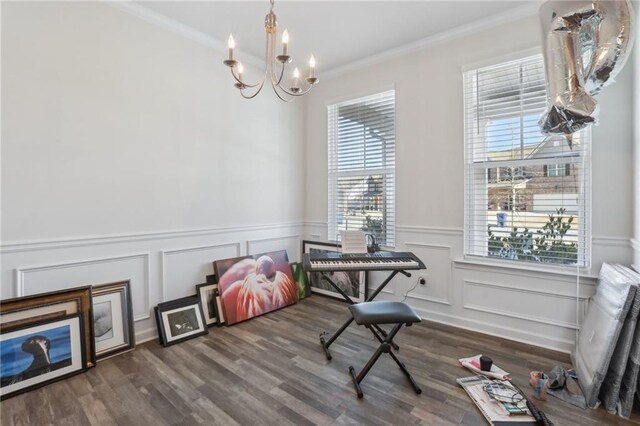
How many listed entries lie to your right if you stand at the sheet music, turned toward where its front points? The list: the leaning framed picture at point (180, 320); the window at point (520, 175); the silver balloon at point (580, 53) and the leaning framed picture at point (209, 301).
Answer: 2

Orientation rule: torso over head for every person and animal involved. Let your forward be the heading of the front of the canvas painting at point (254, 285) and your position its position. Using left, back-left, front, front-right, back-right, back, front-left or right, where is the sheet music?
front

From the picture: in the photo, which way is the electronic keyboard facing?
toward the camera

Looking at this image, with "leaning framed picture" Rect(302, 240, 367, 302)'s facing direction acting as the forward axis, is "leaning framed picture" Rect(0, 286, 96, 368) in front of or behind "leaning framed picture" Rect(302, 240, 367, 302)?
in front

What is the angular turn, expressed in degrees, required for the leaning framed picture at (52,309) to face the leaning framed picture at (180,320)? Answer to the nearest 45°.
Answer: approximately 45° to its left

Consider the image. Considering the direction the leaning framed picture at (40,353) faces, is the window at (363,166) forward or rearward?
forward

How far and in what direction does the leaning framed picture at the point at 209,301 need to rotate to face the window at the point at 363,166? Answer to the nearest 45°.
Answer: approximately 45° to its left

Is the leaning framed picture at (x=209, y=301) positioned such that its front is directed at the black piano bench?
yes

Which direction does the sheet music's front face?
toward the camera

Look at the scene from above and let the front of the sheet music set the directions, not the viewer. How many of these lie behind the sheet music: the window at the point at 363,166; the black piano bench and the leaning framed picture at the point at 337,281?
2

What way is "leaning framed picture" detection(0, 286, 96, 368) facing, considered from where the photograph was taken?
facing the viewer and to the right of the viewer

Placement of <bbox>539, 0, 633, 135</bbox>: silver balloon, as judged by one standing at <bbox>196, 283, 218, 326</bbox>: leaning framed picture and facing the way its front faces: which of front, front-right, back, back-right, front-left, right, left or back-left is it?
front

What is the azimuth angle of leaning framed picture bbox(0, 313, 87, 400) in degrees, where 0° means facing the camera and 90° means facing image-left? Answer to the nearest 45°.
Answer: approximately 315°

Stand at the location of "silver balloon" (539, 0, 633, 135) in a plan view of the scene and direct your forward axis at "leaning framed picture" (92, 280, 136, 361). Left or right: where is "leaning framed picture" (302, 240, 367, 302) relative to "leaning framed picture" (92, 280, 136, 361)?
right

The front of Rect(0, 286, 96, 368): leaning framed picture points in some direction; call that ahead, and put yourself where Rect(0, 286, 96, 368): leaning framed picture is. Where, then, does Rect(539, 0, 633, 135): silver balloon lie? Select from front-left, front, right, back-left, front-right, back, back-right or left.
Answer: front

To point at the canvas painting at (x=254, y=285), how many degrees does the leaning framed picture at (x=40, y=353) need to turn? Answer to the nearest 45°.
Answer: approximately 45° to its left

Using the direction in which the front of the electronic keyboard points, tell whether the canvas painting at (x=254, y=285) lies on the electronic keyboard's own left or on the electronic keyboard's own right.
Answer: on the electronic keyboard's own right
